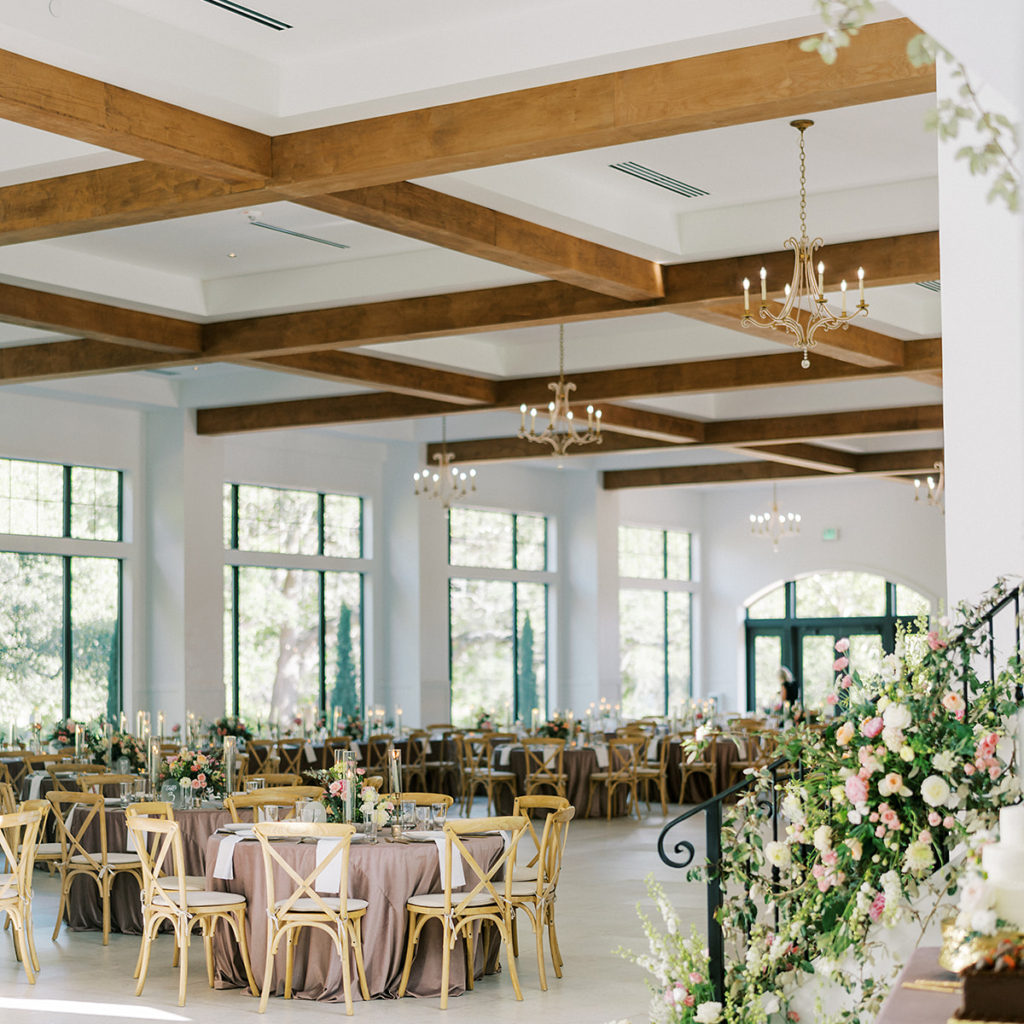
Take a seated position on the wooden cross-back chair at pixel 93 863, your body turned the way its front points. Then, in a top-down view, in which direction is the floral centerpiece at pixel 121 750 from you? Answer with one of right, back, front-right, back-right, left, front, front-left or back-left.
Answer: front-left

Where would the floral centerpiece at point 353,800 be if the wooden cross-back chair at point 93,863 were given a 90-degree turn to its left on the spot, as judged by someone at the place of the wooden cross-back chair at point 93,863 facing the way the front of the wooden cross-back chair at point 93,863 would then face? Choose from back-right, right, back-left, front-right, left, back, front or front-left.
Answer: back

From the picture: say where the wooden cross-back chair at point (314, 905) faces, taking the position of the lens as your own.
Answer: facing away from the viewer

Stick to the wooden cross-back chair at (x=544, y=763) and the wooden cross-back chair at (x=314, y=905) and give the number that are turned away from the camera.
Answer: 2

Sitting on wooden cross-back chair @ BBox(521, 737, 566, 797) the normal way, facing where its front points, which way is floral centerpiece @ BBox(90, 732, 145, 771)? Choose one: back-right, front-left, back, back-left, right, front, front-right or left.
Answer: back-left

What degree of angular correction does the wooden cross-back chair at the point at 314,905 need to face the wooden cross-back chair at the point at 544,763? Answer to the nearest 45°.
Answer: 0° — it already faces it

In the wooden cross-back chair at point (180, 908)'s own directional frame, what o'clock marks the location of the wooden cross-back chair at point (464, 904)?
the wooden cross-back chair at point (464, 904) is roughly at 2 o'clock from the wooden cross-back chair at point (180, 908).

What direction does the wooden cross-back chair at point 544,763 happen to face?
away from the camera

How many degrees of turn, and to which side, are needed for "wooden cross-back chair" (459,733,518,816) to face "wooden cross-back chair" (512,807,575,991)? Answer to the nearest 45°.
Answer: approximately 135° to its right

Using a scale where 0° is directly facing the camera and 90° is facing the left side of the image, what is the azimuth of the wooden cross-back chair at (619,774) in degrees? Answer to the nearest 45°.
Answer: approximately 135°
